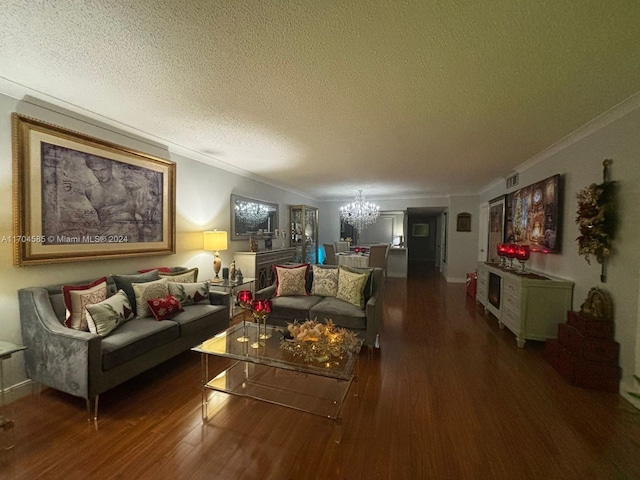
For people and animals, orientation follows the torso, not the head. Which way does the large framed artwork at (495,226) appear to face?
to the viewer's left

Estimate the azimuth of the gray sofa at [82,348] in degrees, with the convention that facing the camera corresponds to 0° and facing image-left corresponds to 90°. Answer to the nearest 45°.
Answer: approximately 315°

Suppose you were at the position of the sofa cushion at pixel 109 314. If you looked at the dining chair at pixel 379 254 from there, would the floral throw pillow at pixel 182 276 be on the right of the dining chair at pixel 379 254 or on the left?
left

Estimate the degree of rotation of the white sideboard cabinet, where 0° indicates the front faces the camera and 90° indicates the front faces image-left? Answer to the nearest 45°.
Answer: approximately 90°

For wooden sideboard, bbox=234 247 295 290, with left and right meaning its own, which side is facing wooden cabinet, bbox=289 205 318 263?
left

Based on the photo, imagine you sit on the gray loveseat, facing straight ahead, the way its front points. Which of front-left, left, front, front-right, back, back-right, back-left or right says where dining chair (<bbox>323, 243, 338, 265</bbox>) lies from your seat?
back-right

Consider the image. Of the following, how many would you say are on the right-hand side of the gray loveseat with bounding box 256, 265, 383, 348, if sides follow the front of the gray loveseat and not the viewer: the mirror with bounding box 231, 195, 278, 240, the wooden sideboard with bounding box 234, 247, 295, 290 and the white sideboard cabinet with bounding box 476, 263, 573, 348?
2

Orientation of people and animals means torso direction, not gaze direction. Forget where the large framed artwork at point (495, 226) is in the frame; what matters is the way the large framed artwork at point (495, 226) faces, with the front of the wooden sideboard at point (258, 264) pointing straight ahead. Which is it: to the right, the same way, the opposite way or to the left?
the opposite way

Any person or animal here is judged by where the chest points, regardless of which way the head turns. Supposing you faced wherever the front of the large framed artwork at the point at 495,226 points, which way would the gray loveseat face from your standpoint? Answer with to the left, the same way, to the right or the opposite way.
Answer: to the left
